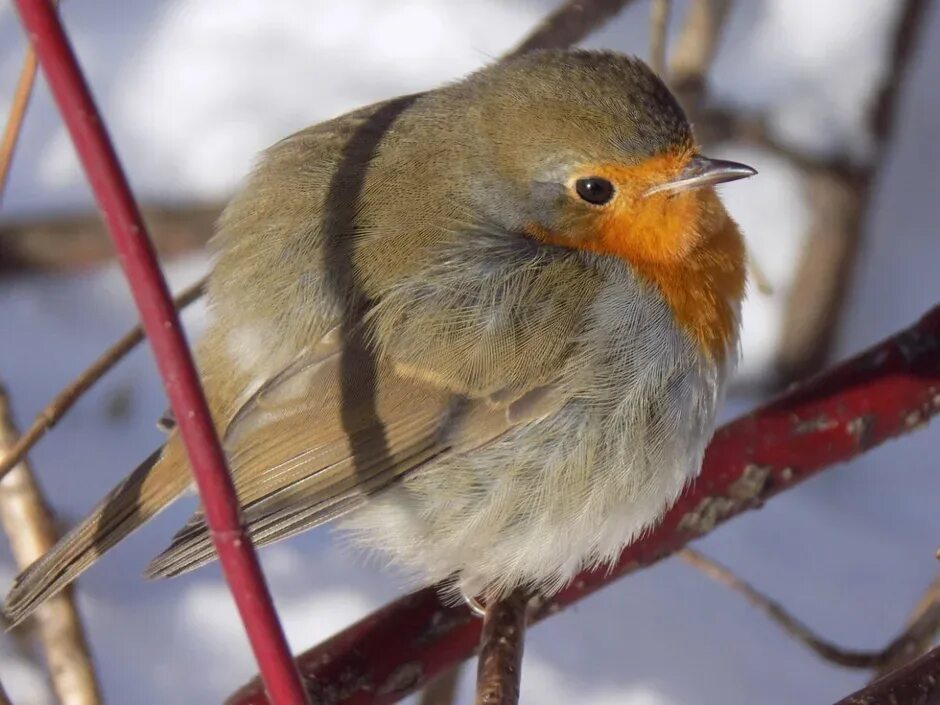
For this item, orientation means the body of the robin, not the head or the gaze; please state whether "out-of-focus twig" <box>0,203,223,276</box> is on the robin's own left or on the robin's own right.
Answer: on the robin's own left

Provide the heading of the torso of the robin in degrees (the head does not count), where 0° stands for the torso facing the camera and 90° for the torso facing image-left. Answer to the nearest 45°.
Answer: approximately 270°

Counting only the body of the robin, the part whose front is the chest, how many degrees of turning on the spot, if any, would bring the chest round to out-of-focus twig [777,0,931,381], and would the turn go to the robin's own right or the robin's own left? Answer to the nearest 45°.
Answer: approximately 45° to the robin's own left

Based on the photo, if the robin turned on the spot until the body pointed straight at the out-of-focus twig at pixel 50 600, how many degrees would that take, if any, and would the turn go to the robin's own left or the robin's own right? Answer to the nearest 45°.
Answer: approximately 180°

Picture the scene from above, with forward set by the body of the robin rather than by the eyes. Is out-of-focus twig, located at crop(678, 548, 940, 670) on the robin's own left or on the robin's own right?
on the robin's own left

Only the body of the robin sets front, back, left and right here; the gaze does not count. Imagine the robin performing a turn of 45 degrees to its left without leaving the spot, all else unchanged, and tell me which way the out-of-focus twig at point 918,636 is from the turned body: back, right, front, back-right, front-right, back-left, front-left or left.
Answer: front

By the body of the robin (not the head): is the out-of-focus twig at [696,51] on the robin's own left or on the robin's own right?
on the robin's own left

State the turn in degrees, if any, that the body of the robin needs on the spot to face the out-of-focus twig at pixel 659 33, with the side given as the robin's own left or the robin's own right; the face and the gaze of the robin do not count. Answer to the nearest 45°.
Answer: approximately 45° to the robin's own left
